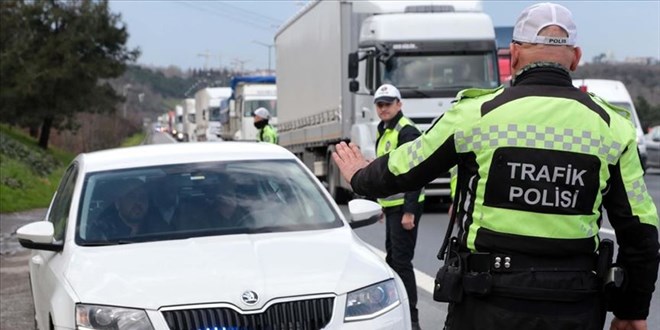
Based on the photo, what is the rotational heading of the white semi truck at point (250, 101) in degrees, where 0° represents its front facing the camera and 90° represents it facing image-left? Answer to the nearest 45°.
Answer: approximately 0°

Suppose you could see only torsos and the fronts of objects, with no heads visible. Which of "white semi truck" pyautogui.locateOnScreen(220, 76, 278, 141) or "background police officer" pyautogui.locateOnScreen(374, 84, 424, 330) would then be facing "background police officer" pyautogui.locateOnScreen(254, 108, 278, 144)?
the white semi truck

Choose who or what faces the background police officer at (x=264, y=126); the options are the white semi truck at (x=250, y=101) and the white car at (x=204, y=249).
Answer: the white semi truck

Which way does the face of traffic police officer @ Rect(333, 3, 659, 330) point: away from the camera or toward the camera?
away from the camera

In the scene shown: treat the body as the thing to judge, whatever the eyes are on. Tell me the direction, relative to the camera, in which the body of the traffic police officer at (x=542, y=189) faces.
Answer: away from the camera

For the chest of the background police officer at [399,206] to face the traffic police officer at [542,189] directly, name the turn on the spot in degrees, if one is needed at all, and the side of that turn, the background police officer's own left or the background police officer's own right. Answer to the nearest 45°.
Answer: approximately 45° to the background police officer's own left

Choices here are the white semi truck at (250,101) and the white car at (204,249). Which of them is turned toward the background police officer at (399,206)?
the white semi truck
